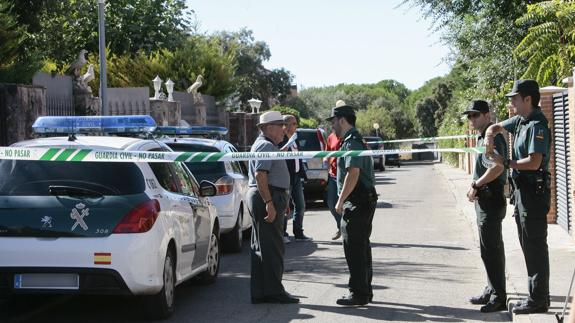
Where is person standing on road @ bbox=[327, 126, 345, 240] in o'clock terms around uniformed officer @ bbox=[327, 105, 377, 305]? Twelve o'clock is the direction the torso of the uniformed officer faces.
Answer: The person standing on road is roughly at 3 o'clock from the uniformed officer.

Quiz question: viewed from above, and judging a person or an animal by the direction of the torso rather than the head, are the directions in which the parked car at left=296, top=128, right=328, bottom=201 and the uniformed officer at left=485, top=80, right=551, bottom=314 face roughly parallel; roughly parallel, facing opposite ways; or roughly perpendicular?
roughly perpendicular

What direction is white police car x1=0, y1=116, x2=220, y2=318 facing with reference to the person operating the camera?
facing away from the viewer and to the right of the viewer

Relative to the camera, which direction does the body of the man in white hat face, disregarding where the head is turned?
to the viewer's right

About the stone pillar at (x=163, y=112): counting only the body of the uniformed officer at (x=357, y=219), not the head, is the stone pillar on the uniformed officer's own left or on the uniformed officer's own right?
on the uniformed officer's own right

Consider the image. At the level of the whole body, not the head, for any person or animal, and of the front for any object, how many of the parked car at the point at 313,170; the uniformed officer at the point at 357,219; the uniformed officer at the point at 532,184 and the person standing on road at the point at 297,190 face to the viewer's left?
2

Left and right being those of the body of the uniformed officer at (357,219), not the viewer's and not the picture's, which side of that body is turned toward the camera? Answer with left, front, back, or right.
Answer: left
